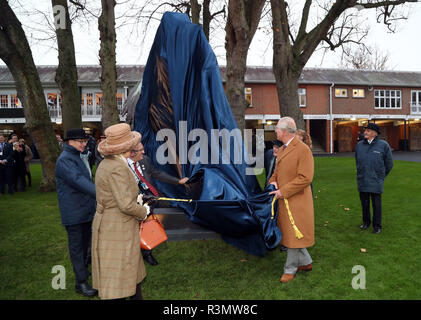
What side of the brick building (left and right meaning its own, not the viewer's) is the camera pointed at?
front

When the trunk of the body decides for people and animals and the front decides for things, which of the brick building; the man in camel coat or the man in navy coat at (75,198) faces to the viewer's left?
the man in camel coat

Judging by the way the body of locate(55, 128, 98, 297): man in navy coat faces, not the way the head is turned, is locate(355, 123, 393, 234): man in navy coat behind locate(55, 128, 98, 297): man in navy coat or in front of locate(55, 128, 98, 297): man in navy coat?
in front

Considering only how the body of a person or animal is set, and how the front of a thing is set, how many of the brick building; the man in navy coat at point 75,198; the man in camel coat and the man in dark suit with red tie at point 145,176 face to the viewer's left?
1

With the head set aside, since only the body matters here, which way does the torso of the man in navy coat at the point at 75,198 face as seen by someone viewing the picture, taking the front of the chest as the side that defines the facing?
to the viewer's right

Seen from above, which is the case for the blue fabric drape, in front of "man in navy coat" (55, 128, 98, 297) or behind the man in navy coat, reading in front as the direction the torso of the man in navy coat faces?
in front

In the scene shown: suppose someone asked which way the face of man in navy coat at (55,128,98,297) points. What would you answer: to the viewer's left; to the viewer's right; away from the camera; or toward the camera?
to the viewer's right

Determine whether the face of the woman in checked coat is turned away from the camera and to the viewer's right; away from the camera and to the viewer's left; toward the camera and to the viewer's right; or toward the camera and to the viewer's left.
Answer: away from the camera and to the viewer's right

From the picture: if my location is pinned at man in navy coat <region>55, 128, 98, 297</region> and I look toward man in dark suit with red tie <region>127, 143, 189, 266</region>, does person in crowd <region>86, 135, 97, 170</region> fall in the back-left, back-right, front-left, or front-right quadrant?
front-left

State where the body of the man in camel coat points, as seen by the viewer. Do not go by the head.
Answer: to the viewer's left

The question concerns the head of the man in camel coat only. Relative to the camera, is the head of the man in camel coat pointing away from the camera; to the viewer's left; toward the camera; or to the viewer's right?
to the viewer's left

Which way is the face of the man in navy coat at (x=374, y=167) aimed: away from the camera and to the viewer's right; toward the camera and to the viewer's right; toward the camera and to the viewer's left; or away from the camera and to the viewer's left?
toward the camera and to the viewer's left

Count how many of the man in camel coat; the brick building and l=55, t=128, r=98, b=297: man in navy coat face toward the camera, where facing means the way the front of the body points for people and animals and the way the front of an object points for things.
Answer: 1

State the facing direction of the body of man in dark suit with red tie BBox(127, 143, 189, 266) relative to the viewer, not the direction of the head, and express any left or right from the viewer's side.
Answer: facing the viewer and to the right of the viewer
